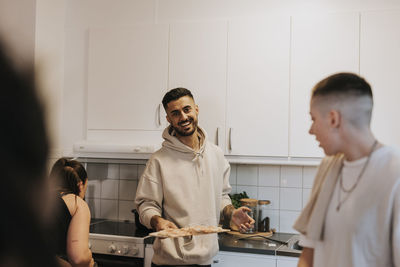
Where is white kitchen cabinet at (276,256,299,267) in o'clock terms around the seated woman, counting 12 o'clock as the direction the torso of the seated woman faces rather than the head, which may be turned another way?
The white kitchen cabinet is roughly at 1 o'clock from the seated woman.

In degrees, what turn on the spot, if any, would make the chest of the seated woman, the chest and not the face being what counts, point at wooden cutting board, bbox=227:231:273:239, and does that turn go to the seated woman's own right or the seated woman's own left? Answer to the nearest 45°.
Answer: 0° — they already face it

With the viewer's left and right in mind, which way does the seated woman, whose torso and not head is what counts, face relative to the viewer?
facing away from the viewer and to the right of the viewer

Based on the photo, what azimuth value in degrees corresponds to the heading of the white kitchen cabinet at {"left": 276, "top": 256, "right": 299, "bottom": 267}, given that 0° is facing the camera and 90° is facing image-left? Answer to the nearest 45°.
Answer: approximately 0°

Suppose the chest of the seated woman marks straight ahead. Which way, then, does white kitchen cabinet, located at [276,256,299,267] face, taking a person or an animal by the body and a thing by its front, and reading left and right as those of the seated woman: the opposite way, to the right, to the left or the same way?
the opposite way

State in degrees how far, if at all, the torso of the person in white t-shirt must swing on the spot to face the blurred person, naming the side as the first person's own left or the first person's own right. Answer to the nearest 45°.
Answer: approximately 45° to the first person's own left

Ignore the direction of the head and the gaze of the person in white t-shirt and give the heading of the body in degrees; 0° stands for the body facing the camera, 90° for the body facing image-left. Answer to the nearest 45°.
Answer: approximately 45°

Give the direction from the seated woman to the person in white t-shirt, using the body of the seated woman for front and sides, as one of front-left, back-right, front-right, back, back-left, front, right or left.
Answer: right

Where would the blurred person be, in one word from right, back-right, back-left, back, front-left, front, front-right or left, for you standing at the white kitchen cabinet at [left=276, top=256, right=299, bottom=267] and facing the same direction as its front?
front

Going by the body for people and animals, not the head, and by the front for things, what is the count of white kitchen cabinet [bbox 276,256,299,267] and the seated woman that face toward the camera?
1

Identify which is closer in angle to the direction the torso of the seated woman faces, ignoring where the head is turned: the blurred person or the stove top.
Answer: the stove top

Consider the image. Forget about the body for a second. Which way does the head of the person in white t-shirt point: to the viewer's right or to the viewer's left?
to the viewer's left
